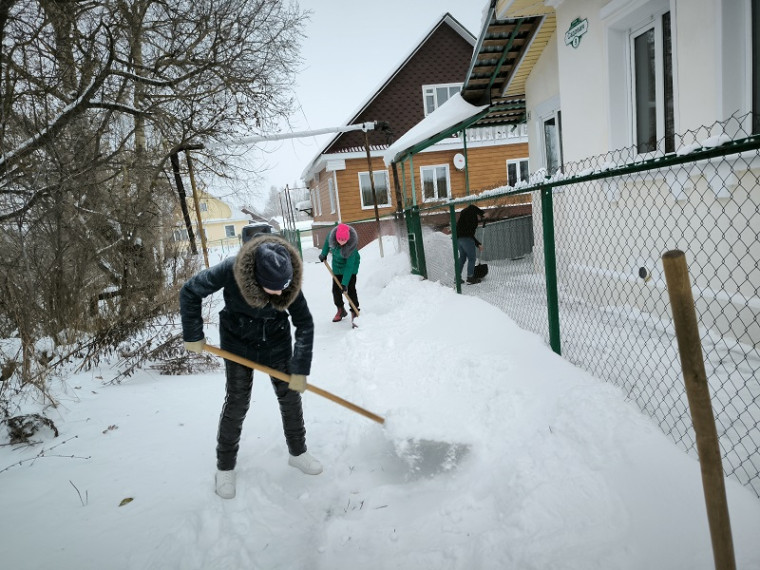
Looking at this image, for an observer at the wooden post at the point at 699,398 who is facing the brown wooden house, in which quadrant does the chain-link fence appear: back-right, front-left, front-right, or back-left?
front-right

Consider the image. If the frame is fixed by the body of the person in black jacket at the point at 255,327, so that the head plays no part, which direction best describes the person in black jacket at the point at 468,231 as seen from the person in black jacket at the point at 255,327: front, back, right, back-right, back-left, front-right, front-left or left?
left

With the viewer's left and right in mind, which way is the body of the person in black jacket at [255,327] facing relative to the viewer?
facing the viewer and to the right of the viewer

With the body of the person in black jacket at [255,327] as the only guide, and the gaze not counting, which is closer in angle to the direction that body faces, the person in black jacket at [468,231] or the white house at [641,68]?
the white house

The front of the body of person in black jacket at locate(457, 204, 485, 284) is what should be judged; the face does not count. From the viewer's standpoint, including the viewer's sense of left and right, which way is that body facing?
facing to the right of the viewer

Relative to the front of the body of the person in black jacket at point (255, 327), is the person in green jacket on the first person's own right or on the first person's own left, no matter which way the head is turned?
on the first person's own left

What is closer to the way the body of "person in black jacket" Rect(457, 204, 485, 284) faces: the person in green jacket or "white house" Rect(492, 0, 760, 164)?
the white house

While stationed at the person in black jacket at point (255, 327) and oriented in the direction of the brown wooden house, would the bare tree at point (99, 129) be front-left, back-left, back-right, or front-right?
front-left

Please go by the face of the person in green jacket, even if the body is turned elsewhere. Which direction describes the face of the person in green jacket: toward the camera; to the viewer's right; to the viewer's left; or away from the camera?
toward the camera

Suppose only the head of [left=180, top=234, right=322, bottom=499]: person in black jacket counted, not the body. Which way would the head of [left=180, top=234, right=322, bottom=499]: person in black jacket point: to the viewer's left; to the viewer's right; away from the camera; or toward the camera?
toward the camera
